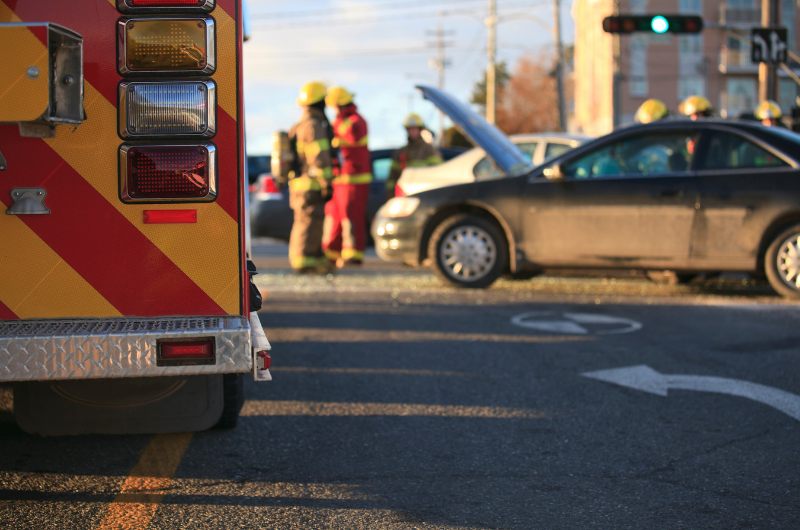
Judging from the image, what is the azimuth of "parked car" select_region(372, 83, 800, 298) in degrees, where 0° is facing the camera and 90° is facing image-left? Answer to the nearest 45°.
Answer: approximately 90°

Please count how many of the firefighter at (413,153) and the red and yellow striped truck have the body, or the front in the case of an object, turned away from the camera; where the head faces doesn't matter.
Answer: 1

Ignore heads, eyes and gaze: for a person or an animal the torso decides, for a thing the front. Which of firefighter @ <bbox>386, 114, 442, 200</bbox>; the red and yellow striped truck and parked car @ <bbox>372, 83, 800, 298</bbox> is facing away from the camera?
the red and yellow striped truck

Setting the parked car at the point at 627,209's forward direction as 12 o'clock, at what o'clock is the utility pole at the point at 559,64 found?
The utility pole is roughly at 3 o'clock from the parked car.

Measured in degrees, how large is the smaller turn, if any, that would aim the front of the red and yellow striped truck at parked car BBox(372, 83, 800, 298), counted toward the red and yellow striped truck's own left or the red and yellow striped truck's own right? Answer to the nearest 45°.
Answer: approximately 45° to the red and yellow striped truck's own right

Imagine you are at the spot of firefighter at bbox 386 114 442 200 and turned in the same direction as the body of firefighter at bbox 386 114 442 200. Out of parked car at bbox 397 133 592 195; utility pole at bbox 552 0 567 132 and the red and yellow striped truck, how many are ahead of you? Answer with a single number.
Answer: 2

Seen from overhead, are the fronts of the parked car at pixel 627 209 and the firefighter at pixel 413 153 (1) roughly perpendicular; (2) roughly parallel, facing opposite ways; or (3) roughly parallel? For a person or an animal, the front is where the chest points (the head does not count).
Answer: roughly perpendicular

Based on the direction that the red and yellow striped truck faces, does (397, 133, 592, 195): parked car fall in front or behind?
in front

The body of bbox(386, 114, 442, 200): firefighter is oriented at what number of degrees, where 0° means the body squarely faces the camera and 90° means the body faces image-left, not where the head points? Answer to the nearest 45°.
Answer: approximately 0°

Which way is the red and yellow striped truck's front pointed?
away from the camera

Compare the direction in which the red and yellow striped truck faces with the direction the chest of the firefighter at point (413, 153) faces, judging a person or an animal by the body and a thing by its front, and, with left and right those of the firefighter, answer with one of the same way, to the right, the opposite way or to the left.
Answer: the opposite way

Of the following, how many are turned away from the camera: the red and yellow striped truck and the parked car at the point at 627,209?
1

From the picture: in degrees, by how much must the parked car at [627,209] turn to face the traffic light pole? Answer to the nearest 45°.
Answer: approximately 90° to its right
